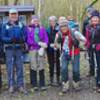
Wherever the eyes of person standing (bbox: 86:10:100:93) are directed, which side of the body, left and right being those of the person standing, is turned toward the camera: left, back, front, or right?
front

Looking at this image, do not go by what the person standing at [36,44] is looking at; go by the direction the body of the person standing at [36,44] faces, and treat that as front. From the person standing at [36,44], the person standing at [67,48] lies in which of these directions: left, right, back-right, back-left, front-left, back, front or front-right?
left

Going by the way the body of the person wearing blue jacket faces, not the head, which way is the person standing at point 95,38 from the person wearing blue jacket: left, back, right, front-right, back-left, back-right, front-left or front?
left

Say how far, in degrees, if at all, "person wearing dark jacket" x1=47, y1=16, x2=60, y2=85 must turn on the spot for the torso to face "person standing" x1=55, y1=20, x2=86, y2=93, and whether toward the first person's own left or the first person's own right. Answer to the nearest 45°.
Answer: approximately 45° to the first person's own left

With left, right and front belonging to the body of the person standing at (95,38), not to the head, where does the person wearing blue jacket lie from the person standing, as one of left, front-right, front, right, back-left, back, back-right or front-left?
right

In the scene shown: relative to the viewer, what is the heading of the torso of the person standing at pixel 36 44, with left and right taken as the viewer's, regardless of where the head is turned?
facing the viewer

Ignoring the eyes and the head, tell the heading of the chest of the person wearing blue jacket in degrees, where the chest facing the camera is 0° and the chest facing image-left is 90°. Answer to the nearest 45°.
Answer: approximately 0°

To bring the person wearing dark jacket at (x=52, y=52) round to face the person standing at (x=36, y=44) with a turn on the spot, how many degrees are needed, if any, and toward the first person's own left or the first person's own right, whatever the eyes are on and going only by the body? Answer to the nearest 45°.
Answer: approximately 45° to the first person's own right
